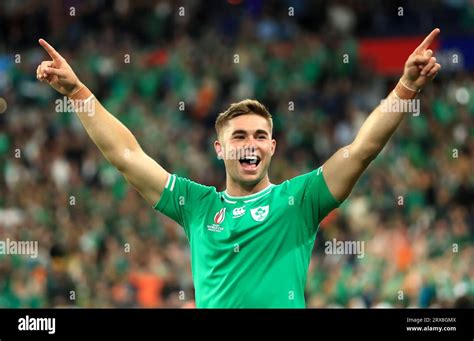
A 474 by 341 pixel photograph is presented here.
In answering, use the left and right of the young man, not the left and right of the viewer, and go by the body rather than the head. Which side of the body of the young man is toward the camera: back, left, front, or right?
front
